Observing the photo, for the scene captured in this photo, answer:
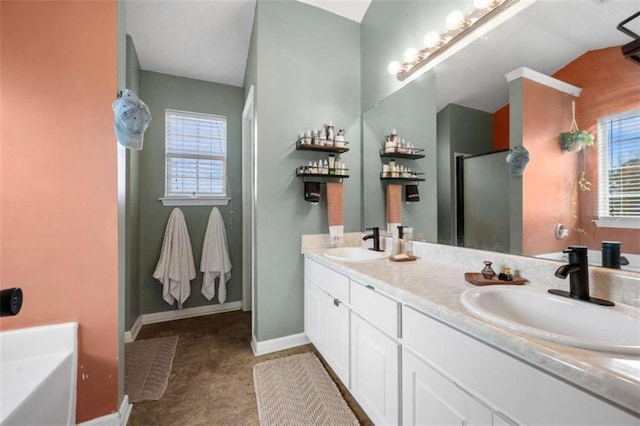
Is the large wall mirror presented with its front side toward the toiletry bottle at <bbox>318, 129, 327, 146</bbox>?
no

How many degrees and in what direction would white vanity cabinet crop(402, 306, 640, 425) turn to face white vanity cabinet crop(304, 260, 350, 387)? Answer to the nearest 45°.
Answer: approximately 90° to its right

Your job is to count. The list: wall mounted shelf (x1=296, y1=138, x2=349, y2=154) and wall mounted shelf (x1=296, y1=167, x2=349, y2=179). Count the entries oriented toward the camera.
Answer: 2

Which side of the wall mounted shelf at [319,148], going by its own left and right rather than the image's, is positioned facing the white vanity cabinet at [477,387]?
front

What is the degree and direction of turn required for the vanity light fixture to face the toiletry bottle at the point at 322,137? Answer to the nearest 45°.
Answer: approximately 45° to its right

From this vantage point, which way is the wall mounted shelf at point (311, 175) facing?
toward the camera

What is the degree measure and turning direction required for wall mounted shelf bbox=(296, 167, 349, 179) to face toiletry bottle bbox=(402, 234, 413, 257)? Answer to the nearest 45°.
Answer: approximately 45° to its left

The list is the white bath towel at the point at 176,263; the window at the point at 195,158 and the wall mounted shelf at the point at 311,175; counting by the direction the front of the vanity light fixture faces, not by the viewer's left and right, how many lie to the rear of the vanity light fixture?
0

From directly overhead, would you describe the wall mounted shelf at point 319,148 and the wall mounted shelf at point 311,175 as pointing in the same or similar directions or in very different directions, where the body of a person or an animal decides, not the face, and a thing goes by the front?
same or similar directions

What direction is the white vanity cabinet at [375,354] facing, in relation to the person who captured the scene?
facing the viewer and to the left of the viewer

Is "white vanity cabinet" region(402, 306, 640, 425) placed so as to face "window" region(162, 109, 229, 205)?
no

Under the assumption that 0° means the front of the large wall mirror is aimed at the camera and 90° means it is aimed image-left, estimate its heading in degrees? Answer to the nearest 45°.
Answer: approximately 45°
